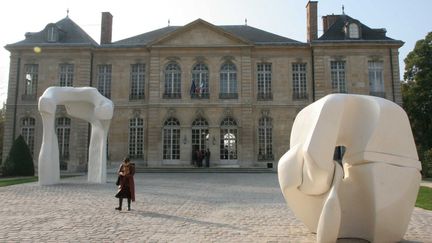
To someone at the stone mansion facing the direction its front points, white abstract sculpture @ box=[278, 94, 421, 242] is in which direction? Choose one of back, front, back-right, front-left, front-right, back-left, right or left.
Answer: front

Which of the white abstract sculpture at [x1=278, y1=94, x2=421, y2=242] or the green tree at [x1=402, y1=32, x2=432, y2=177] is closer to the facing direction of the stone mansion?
the white abstract sculpture

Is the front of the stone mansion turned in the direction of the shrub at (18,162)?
no

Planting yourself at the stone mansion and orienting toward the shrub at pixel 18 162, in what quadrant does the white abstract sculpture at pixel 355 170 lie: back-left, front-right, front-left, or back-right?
front-left

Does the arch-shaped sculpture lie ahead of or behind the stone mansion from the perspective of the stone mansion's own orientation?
ahead

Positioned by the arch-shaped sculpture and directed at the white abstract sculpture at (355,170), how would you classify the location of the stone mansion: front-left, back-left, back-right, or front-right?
back-left

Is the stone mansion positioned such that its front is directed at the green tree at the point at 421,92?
no

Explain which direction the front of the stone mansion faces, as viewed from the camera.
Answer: facing the viewer
